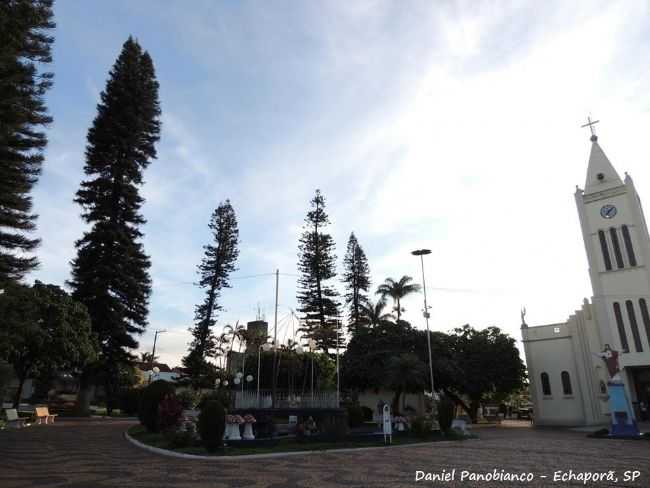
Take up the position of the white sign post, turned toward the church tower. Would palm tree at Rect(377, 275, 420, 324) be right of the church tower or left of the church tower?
left

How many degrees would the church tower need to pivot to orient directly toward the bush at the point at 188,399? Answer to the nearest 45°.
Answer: approximately 45° to its right

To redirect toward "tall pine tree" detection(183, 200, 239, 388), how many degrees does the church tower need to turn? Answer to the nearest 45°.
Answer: approximately 90° to its right

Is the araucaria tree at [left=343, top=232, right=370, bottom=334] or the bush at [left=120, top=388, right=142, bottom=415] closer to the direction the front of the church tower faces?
the bush

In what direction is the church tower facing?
toward the camera

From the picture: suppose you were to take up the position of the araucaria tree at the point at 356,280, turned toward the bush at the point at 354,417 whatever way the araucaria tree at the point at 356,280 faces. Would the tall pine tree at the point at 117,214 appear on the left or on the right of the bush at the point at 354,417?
right
